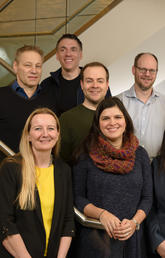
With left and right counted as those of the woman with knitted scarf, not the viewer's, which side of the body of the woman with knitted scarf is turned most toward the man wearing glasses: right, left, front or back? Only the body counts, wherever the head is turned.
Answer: back

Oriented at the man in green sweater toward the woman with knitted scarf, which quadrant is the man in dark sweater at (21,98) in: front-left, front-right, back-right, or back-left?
back-right

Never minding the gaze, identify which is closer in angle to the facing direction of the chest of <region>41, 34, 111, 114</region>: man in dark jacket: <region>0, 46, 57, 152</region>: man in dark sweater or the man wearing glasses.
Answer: the man in dark sweater

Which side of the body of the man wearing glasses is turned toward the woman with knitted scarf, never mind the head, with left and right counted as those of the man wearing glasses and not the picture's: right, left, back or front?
front

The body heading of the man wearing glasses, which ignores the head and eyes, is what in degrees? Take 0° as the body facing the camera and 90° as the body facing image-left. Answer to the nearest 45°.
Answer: approximately 0°

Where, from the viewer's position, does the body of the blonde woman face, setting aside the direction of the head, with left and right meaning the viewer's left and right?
facing the viewer and to the right of the viewer

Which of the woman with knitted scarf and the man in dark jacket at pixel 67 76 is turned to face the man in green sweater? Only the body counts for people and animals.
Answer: the man in dark jacket

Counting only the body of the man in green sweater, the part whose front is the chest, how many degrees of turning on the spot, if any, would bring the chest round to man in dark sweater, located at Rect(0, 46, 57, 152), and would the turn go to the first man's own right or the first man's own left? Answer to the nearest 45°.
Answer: approximately 90° to the first man's own right

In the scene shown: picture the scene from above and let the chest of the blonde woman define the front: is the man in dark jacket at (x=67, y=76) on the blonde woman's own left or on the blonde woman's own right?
on the blonde woman's own left

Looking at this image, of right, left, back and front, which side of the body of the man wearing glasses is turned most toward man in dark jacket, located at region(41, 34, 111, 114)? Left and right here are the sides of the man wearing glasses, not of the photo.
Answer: right
